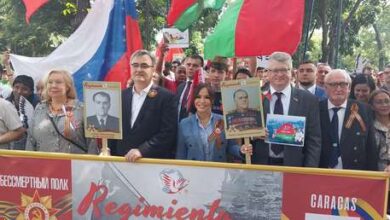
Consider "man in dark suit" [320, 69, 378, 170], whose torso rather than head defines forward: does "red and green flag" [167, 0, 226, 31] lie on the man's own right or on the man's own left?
on the man's own right

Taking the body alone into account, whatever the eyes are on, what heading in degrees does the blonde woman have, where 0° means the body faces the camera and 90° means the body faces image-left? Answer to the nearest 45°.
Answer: approximately 0°

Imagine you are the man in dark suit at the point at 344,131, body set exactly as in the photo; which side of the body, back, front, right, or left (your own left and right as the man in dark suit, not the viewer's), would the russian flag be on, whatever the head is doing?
right

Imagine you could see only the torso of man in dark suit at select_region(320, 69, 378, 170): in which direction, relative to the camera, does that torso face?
toward the camera

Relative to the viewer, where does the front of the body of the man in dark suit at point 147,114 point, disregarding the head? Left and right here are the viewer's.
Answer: facing the viewer and to the left of the viewer

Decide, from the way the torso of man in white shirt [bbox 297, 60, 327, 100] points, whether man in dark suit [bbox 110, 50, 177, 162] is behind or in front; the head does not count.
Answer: in front

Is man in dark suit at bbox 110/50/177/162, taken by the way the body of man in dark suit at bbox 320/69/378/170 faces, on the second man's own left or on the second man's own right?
on the second man's own right

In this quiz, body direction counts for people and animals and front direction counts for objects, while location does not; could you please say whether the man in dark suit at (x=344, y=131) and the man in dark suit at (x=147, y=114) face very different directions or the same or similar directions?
same or similar directions

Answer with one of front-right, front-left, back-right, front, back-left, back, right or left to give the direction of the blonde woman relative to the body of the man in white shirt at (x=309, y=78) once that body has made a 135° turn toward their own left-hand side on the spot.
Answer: back

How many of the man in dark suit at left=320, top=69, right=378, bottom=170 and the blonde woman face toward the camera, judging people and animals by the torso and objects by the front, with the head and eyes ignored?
2

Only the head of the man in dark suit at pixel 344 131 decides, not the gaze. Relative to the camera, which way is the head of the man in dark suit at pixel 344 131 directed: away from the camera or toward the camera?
toward the camera
